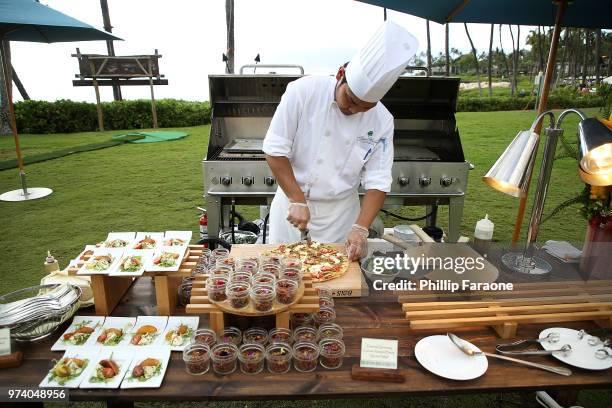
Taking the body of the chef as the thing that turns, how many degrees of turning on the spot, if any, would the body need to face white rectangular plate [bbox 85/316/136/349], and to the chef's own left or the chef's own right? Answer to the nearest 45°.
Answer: approximately 45° to the chef's own right

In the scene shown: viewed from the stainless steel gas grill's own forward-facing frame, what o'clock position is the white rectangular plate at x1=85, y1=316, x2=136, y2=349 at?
The white rectangular plate is roughly at 1 o'clock from the stainless steel gas grill.

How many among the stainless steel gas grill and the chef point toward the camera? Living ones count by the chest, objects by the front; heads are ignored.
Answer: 2

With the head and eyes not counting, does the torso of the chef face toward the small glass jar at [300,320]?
yes

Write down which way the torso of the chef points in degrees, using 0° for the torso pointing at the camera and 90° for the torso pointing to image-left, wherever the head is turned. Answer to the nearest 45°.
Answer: approximately 0°

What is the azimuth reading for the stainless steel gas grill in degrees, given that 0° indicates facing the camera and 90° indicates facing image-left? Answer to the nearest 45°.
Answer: approximately 0°

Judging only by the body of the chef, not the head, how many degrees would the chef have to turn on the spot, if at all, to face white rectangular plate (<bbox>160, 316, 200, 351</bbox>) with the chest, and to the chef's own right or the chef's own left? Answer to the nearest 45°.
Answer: approximately 45° to the chef's own right
